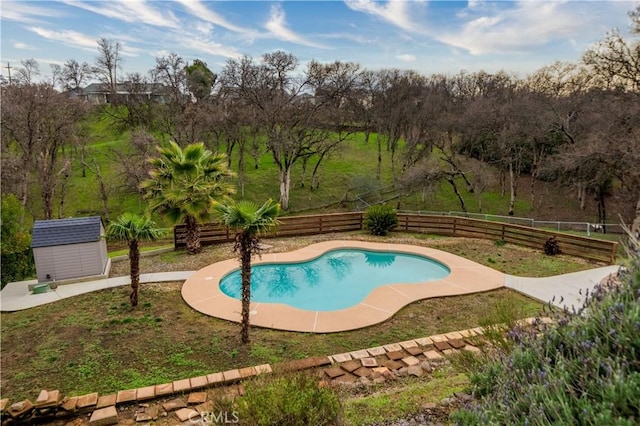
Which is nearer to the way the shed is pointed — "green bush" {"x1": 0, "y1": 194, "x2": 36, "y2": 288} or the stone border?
the stone border

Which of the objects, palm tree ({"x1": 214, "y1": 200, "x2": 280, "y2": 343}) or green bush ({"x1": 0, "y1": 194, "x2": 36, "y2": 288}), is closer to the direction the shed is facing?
the palm tree

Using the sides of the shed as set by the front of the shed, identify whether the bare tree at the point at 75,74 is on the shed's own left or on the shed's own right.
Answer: on the shed's own left
